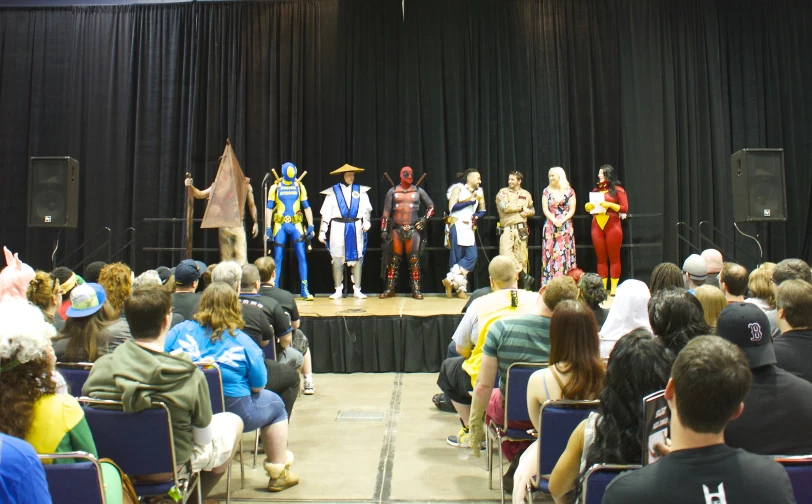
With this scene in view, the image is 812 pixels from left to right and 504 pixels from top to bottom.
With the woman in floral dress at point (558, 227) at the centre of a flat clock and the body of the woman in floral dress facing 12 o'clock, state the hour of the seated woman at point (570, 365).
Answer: The seated woman is roughly at 12 o'clock from the woman in floral dress.

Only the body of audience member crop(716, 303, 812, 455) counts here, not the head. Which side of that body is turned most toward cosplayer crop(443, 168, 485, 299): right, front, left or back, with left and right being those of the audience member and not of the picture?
front

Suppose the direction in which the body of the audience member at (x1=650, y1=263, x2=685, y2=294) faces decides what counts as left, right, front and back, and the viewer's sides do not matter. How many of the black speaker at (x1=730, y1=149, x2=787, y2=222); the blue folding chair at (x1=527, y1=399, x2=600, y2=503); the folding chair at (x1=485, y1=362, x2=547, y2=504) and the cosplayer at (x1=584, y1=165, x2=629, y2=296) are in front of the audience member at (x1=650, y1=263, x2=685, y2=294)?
2

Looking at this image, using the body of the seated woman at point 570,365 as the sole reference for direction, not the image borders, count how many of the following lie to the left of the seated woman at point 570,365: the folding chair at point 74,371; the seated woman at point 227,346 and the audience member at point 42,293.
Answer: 3

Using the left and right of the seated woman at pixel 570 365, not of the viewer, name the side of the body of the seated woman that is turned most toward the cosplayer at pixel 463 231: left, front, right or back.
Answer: front

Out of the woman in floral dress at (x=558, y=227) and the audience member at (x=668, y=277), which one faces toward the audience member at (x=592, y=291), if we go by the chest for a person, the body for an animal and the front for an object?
the woman in floral dress

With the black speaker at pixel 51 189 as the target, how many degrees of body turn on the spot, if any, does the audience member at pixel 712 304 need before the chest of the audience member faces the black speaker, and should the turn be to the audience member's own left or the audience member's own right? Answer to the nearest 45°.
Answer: approximately 90° to the audience member's own left

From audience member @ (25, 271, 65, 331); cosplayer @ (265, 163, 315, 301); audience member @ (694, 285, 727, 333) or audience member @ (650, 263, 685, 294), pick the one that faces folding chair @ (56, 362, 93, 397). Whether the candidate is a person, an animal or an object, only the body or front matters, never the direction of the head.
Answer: the cosplayer

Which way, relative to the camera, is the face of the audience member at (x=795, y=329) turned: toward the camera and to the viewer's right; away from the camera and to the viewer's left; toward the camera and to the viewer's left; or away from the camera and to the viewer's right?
away from the camera and to the viewer's left

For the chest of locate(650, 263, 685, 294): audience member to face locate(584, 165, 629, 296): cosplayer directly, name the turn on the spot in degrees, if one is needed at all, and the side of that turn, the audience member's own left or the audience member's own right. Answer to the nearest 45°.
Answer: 0° — they already face them

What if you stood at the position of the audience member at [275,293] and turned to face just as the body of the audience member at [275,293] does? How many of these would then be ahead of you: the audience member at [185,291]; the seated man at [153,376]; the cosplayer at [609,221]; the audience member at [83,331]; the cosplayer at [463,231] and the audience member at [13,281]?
2

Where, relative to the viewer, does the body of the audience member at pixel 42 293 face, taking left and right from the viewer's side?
facing away from the viewer and to the right of the viewer

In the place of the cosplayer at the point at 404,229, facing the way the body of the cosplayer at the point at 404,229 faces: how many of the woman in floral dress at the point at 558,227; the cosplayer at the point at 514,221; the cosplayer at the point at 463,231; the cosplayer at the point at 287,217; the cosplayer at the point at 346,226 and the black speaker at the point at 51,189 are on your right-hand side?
3

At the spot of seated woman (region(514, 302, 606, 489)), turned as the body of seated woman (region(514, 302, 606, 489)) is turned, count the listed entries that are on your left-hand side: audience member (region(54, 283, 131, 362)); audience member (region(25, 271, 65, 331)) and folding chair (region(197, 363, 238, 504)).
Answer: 3

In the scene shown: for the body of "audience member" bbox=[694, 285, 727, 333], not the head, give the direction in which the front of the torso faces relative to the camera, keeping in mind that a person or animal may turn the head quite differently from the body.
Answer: away from the camera

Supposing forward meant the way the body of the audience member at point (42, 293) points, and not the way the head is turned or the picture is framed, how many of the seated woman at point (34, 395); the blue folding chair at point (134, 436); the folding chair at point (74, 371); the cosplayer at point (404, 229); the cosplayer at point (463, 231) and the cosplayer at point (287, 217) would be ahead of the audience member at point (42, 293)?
3

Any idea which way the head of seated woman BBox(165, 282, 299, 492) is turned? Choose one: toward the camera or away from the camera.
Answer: away from the camera

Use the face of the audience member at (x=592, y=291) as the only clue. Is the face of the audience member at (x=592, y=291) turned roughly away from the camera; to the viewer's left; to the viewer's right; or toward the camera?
away from the camera
